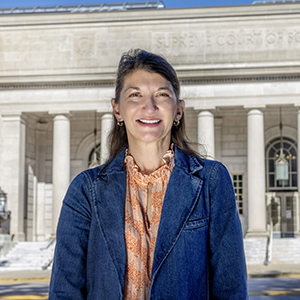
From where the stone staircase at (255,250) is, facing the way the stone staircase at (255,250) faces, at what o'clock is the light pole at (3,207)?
The light pole is roughly at 3 o'clock from the stone staircase.

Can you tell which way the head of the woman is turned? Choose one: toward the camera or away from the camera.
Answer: toward the camera

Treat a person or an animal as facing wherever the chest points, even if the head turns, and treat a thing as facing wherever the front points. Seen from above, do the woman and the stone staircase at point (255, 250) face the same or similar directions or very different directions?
same or similar directions

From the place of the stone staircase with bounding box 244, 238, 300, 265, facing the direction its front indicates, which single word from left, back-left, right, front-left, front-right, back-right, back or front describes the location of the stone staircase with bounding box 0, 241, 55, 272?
right

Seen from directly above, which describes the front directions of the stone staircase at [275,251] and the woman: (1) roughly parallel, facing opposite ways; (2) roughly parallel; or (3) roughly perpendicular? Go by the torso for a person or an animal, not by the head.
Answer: roughly parallel

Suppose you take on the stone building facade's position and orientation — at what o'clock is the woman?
The woman is roughly at 12 o'clock from the stone building facade.

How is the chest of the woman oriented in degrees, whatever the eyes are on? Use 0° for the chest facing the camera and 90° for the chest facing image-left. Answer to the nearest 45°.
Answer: approximately 0°

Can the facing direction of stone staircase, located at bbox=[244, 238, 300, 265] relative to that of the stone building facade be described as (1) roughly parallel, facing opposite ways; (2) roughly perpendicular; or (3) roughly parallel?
roughly parallel

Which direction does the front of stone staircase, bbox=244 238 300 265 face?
toward the camera

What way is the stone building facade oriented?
toward the camera

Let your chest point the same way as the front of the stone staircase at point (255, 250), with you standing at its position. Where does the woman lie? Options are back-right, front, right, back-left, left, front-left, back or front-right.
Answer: front

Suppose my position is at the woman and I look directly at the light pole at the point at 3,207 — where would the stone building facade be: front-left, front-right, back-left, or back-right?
front-right

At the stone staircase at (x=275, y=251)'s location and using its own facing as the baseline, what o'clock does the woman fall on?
The woman is roughly at 12 o'clock from the stone staircase.

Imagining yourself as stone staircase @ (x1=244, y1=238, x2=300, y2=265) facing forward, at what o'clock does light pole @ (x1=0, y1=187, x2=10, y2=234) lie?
The light pole is roughly at 3 o'clock from the stone staircase.

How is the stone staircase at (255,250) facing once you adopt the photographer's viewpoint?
facing the viewer
